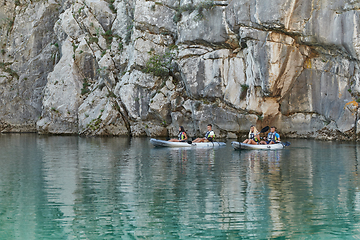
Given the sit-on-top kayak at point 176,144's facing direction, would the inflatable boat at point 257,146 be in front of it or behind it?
behind

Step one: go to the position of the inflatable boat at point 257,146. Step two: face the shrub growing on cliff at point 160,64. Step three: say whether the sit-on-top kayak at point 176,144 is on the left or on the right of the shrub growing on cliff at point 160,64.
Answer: left

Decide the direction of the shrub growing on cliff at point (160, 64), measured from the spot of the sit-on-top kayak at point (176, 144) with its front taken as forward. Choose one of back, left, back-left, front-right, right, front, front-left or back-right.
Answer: right

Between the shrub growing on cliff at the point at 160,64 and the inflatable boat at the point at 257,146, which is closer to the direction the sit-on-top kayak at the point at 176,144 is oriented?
the shrub growing on cliff

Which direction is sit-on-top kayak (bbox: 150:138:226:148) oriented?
to the viewer's left
